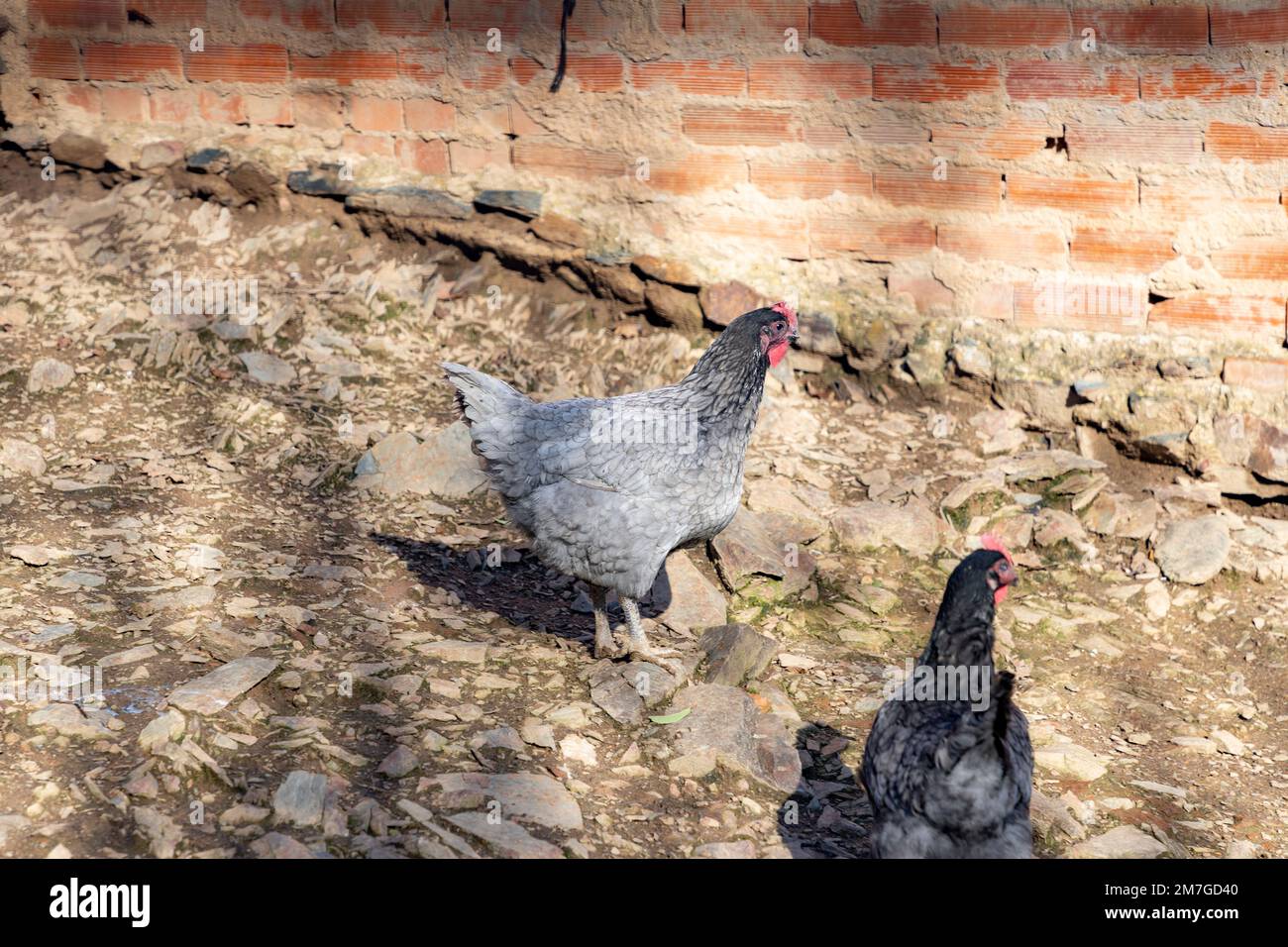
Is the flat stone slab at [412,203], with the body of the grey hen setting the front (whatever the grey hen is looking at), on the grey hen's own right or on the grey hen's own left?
on the grey hen's own left

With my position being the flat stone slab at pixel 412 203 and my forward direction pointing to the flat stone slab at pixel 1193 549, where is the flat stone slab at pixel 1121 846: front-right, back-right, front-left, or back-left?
front-right

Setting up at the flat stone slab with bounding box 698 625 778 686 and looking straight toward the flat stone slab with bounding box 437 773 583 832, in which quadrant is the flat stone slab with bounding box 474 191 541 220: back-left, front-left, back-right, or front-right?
back-right

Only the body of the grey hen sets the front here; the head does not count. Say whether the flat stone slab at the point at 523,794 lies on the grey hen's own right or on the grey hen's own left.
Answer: on the grey hen's own right

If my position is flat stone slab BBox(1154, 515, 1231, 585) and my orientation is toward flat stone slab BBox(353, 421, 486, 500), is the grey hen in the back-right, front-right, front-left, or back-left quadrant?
front-left

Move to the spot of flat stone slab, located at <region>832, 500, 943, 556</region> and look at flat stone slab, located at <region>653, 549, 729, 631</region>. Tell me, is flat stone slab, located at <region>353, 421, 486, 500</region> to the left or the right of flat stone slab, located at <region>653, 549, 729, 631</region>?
right

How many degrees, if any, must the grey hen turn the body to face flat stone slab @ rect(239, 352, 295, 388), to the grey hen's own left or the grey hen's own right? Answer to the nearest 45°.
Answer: approximately 135° to the grey hen's own left

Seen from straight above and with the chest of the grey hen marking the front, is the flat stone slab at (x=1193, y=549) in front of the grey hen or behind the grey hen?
in front

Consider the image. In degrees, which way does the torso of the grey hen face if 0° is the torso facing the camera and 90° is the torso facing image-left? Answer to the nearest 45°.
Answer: approximately 270°

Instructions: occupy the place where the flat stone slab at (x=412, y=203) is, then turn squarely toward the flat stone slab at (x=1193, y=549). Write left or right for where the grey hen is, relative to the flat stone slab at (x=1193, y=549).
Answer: right

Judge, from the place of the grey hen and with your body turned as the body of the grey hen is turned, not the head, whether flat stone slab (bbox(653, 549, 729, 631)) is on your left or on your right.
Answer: on your left
